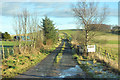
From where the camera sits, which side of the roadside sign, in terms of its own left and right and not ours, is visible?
front

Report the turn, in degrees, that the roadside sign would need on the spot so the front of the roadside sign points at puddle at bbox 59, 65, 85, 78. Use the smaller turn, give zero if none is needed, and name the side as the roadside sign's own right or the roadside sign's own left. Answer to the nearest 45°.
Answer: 0° — it already faces it
